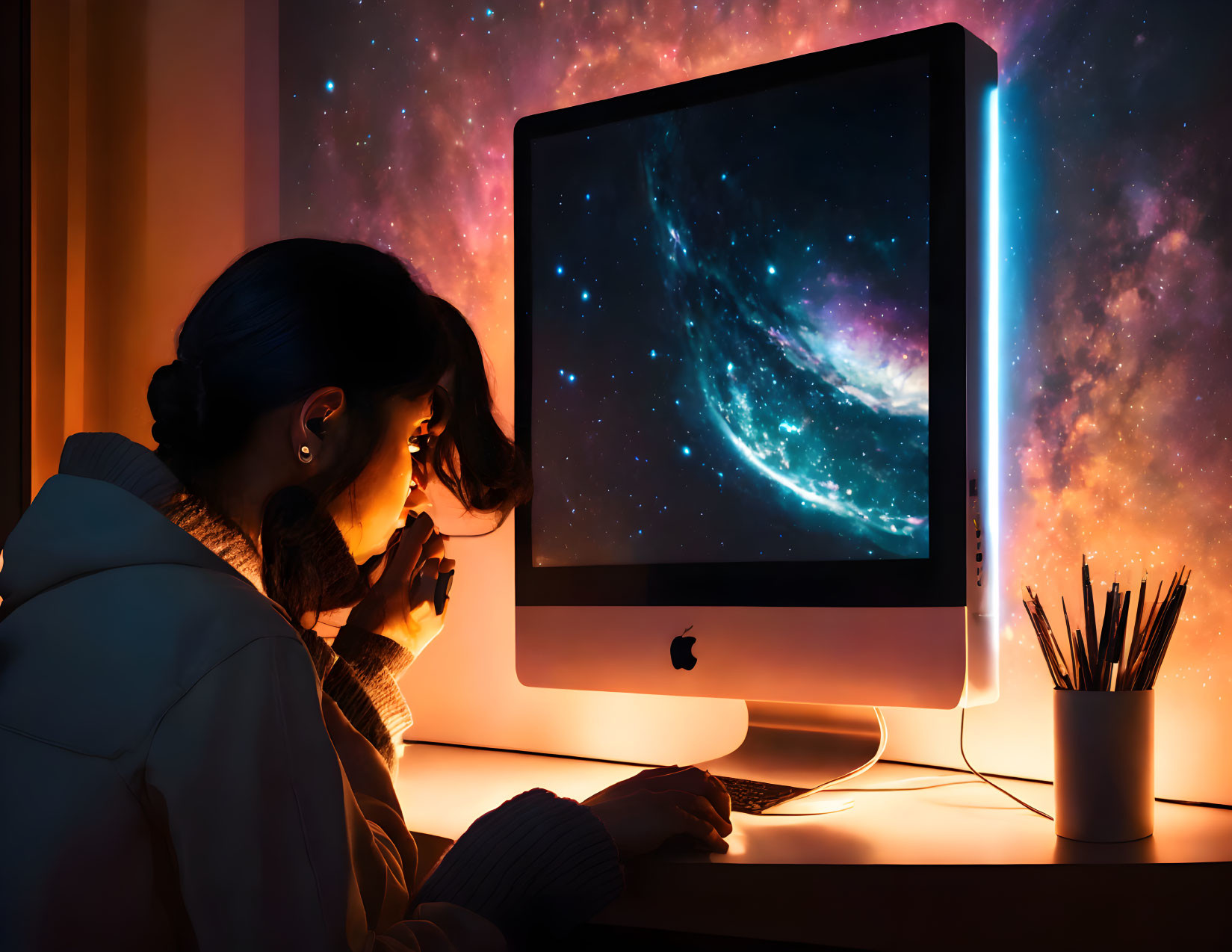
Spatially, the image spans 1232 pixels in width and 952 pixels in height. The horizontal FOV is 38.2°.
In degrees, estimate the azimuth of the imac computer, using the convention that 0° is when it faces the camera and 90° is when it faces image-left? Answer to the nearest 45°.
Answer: approximately 45°

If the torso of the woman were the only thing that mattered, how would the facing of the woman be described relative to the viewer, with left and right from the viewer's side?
facing away from the viewer and to the right of the viewer

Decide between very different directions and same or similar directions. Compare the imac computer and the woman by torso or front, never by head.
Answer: very different directions
